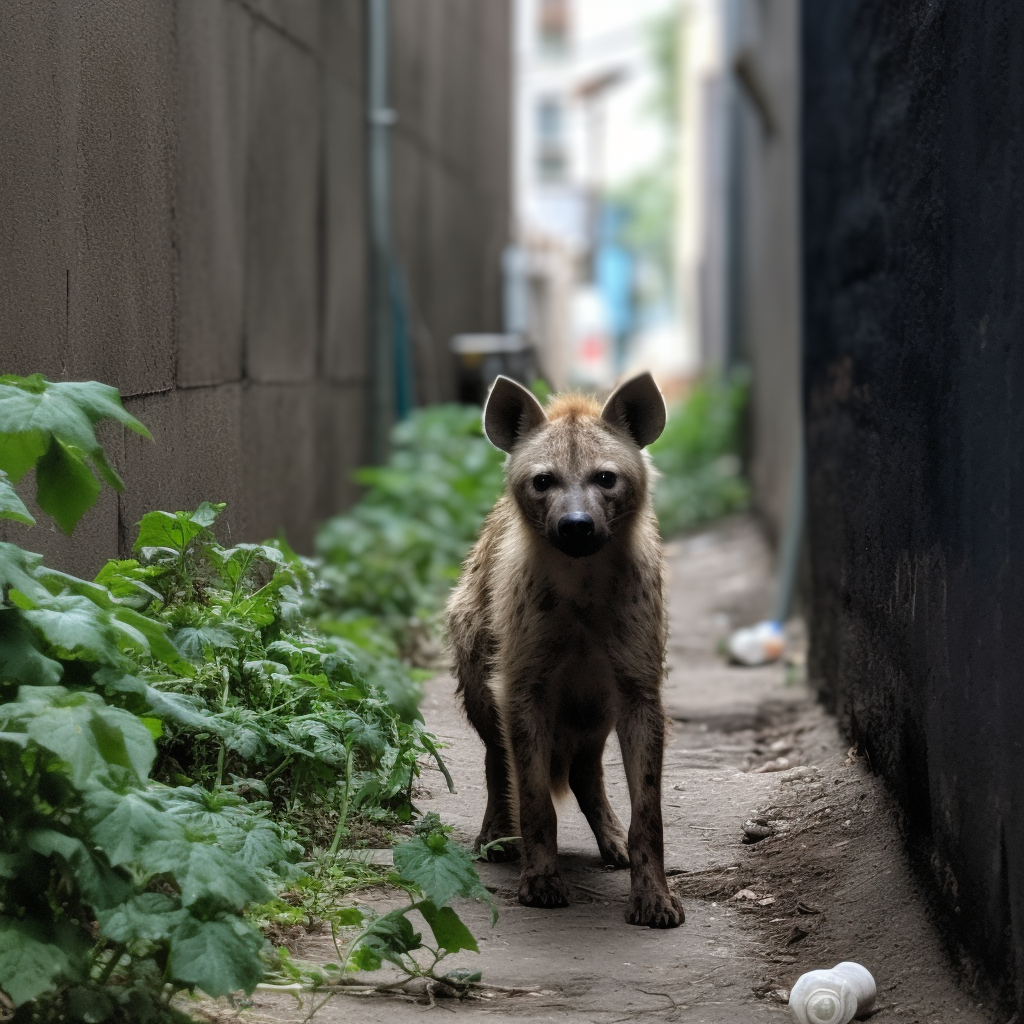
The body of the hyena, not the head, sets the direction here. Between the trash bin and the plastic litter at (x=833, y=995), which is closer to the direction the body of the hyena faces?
the plastic litter

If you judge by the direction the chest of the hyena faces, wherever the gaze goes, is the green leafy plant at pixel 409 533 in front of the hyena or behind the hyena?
behind

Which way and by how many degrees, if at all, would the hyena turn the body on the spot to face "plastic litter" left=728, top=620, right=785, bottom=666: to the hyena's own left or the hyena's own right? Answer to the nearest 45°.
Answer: approximately 180°

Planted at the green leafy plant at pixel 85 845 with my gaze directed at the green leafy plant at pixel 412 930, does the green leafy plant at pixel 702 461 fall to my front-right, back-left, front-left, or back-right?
front-left

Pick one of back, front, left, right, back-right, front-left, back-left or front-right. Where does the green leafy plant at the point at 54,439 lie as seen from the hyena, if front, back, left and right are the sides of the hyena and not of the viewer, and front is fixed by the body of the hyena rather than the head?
front-right

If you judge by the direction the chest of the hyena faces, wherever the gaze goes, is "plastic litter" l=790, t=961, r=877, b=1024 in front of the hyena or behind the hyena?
in front

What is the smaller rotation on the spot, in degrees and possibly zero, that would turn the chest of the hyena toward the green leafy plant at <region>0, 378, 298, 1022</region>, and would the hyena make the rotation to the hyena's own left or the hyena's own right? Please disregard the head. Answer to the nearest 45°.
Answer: approximately 45° to the hyena's own right

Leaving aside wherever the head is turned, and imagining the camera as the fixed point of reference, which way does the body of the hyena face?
toward the camera

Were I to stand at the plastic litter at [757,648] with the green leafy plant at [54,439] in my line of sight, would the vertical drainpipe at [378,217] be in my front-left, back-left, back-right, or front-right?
back-right

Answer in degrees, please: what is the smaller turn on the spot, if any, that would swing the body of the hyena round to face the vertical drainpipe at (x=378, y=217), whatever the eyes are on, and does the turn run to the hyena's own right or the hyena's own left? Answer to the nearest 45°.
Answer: approximately 180°

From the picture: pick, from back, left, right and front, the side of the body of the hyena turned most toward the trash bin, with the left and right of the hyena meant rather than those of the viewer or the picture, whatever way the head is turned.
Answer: back

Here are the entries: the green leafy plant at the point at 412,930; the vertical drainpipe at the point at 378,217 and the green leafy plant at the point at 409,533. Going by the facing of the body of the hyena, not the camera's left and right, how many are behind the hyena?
2
